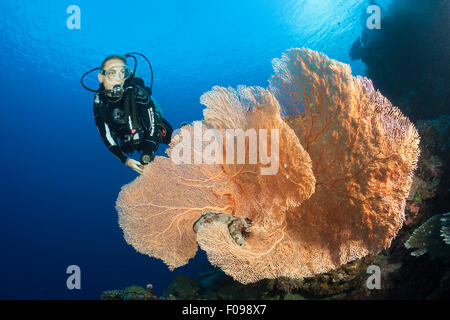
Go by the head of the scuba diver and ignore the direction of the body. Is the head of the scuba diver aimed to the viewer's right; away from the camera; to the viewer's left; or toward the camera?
toward the camera

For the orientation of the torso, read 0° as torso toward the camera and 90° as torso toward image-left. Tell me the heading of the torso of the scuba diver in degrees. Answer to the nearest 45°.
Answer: approximately 0°

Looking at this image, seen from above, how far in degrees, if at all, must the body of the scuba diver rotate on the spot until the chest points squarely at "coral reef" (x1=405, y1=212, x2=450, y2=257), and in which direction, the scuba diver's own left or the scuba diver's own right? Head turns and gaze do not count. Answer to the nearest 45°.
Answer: approximately 90° to the scuba diver's own left
